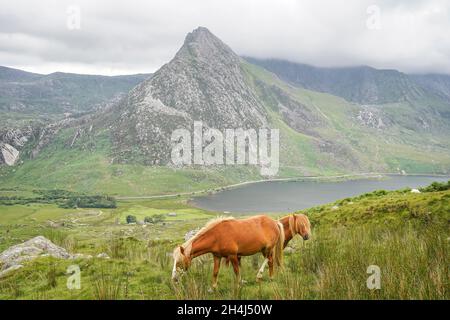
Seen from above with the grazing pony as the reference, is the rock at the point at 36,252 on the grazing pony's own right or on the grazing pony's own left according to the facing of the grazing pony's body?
on the grazing pony's own right

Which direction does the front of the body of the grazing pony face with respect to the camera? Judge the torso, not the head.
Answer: to the viewer's left

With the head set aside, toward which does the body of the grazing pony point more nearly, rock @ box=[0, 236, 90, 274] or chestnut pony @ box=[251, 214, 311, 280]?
the rock

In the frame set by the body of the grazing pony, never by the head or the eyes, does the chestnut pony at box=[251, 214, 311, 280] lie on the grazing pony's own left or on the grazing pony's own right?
on the grazing pony's own right
